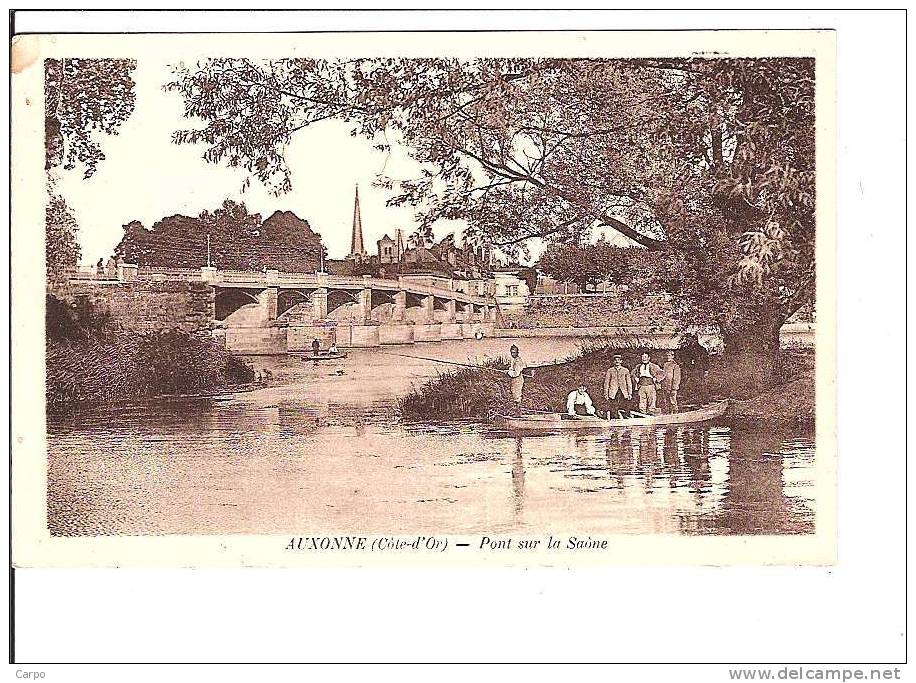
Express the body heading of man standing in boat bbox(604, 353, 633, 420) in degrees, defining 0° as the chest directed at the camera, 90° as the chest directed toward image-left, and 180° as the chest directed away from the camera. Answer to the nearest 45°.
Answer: approximately 0°

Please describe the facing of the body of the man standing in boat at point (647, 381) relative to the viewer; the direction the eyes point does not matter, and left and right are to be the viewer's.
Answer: facing the viewer

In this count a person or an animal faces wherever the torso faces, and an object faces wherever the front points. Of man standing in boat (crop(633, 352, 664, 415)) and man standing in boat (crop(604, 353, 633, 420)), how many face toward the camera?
2

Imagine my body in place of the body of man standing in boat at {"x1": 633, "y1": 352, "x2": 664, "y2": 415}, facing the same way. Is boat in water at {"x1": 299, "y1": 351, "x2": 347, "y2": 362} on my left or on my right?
on my right

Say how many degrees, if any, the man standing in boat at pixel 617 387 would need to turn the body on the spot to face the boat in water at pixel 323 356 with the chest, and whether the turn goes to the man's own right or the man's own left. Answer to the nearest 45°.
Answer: approximately 90° to the man's own right
